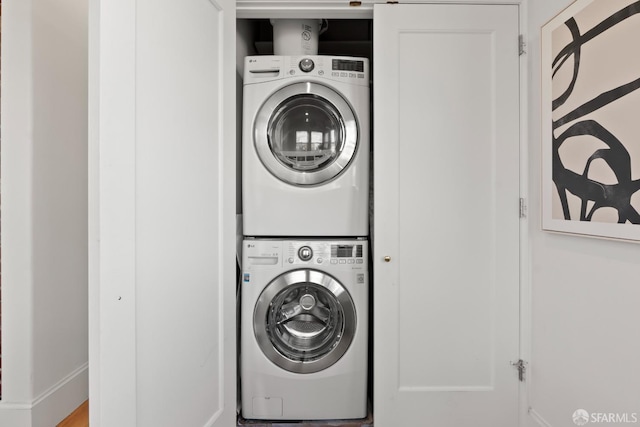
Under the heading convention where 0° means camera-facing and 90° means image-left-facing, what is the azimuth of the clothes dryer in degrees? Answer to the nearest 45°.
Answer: approximately 0°

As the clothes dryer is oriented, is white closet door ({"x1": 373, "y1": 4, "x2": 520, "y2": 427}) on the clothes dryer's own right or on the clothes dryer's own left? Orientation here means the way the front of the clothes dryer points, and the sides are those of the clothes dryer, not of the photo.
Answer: on the clothes dryer's own left

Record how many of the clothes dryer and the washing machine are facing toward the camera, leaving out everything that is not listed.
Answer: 2
